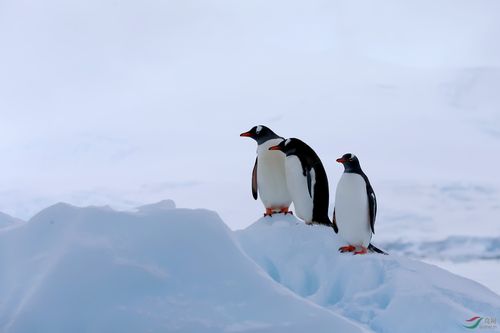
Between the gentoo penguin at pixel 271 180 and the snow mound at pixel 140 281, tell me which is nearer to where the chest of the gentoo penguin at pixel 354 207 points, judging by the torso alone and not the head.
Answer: the snow mound

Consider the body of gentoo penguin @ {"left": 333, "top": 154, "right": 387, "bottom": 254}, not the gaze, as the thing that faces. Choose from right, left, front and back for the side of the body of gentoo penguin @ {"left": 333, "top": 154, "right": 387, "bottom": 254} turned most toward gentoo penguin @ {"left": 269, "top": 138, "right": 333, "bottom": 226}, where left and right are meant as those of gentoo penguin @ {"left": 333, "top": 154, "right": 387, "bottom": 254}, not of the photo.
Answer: right

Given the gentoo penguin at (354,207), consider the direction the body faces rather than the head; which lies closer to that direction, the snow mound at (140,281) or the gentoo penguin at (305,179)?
the snow mound

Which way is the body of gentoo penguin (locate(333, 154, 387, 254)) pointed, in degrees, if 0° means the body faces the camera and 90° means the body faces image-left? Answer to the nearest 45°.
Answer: approximately 45°

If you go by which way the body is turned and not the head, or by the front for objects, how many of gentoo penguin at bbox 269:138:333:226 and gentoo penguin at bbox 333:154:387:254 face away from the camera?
0

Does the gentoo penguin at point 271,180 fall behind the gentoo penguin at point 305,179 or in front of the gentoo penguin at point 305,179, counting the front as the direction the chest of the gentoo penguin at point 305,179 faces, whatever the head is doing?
in front

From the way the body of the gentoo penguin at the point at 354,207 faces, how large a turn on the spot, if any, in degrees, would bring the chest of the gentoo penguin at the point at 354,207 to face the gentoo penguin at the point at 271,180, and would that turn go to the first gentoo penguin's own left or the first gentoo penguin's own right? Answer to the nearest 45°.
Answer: approximately 90° to the first gentoo penguin's own right

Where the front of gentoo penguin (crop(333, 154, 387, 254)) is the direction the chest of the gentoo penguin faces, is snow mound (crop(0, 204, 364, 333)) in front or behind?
in front

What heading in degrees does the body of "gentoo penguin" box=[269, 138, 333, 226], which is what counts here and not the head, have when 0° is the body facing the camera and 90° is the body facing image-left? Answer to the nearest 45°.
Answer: approximately 90°
